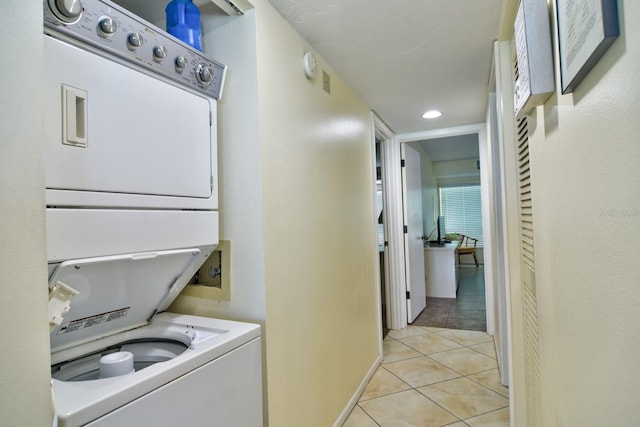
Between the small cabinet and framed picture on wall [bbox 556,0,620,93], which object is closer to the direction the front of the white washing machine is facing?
the framed picture on wall

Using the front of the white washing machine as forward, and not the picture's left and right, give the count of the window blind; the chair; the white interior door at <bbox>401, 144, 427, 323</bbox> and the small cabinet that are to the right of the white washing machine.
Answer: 0

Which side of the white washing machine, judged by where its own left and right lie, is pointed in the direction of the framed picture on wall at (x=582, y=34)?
front

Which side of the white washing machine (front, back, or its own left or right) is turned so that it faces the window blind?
left

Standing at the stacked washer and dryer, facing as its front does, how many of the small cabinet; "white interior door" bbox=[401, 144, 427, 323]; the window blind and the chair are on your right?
0

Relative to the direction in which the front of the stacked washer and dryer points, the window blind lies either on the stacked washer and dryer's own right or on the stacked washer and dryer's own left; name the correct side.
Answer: on the stacked washer and dryer's own left

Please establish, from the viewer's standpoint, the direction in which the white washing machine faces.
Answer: facing the viewer and to the right of the viewer

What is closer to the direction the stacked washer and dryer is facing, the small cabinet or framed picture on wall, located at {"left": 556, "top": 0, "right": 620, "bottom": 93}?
the framed picture on wall

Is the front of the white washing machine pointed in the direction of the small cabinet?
no

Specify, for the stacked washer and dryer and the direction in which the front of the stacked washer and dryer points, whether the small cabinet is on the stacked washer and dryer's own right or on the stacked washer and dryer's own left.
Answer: on the stacked washer and dryer's own left

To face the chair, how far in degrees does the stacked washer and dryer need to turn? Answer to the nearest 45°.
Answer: approximately 90° to its left

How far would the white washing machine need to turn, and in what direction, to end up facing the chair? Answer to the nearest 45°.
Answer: approximately 90° to its left
